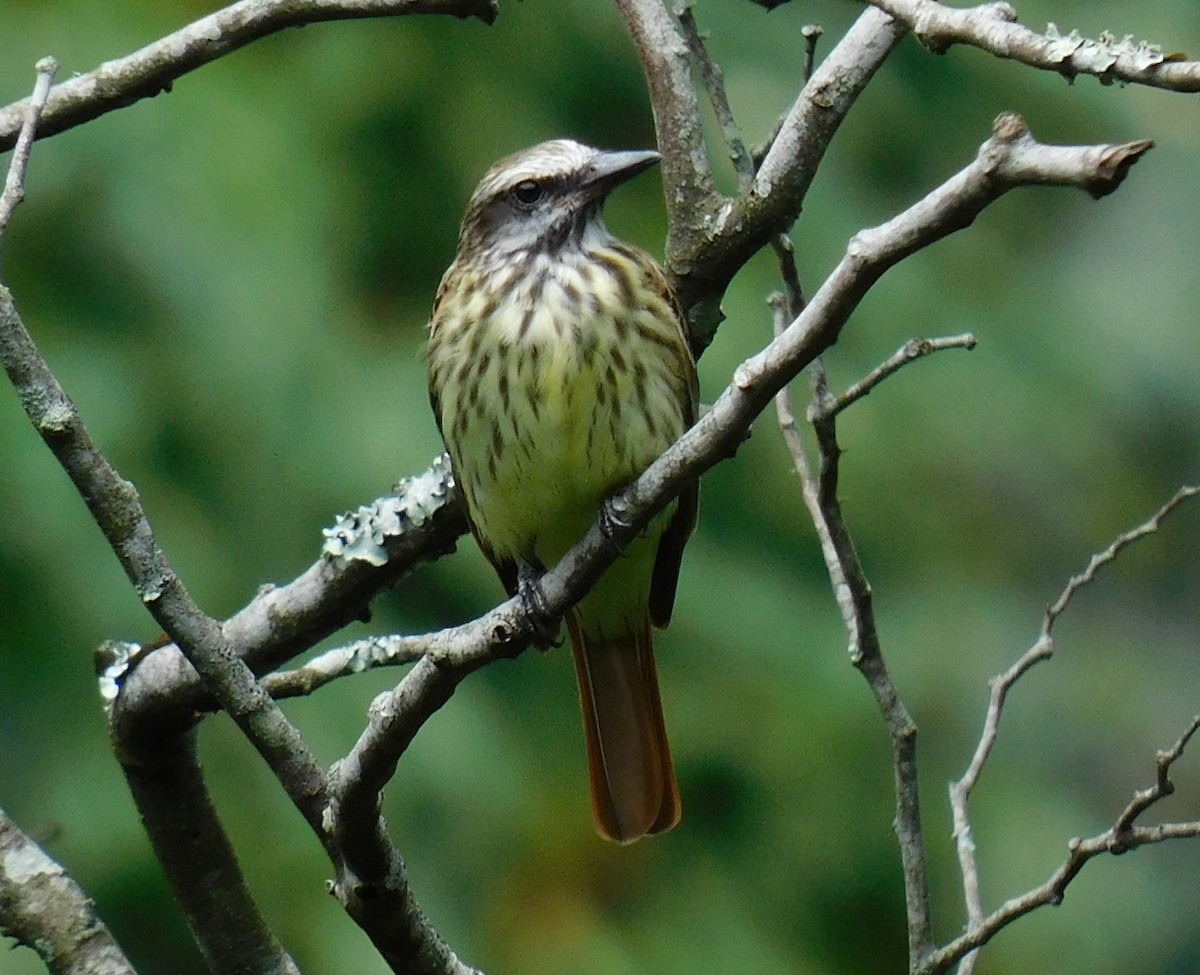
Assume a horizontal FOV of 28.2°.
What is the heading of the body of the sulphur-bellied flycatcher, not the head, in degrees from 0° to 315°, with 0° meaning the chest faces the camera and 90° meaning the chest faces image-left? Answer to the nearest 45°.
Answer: approximately 0°

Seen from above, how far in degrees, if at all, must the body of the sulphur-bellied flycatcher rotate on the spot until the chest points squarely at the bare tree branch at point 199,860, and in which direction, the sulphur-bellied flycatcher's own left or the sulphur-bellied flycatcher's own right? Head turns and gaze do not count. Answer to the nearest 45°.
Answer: approximately 90° to the sulphur-bellied flycatcher's own right

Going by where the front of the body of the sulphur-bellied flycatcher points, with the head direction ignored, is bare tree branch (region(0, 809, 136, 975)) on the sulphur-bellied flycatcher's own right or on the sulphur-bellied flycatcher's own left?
on the sulphur-bellied flycatcher's own right

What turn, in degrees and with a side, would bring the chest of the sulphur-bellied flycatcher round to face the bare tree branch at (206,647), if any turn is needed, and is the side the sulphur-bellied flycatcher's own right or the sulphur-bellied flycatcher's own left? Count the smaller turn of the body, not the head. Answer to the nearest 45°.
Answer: approximately 45° to the sulphur-bellied flycatcher's own right

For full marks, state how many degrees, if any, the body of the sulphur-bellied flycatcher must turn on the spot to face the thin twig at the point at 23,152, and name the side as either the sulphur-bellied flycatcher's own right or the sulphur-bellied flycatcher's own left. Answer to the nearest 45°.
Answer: approximately 45° to the sulphur-bellied flycatcher's own right
